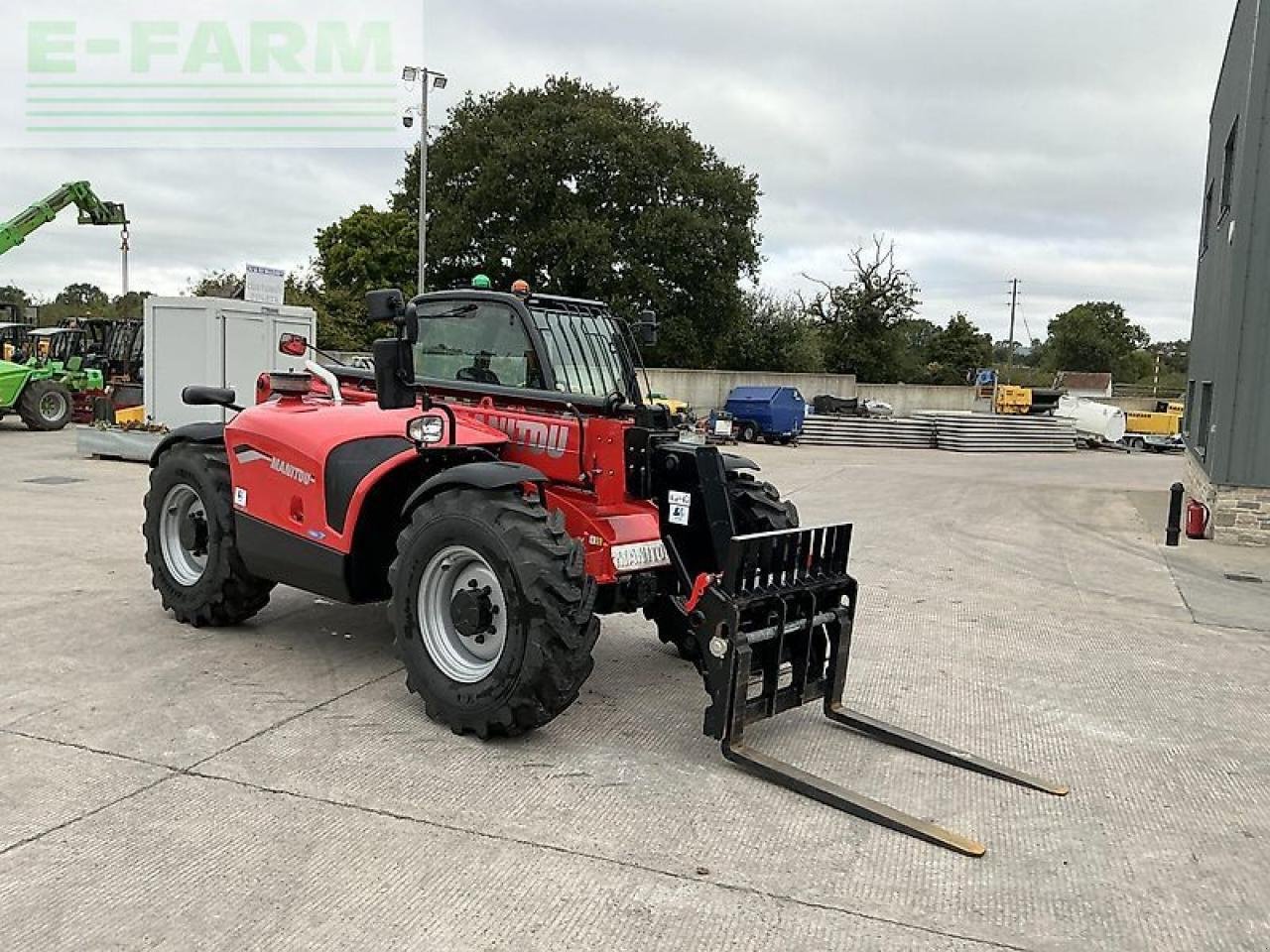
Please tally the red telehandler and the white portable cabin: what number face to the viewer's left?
0

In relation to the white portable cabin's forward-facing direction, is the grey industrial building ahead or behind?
ahead

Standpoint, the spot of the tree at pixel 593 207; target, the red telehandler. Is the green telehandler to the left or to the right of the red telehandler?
right

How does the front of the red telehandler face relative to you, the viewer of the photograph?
facing the viewer and to the right of the viewer

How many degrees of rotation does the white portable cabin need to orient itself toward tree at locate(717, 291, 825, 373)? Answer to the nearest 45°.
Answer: approximately 90° to its left

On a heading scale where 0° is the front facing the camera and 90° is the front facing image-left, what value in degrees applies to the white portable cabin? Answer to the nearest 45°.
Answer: approximately 315°

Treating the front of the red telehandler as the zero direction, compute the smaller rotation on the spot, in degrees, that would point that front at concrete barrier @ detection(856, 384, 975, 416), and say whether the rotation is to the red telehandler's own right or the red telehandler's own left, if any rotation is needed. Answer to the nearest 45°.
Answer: approximately 135° to the red telehandler's own left

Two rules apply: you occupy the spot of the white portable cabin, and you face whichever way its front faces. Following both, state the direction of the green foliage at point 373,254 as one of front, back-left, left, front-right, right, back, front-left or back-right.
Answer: back-left
